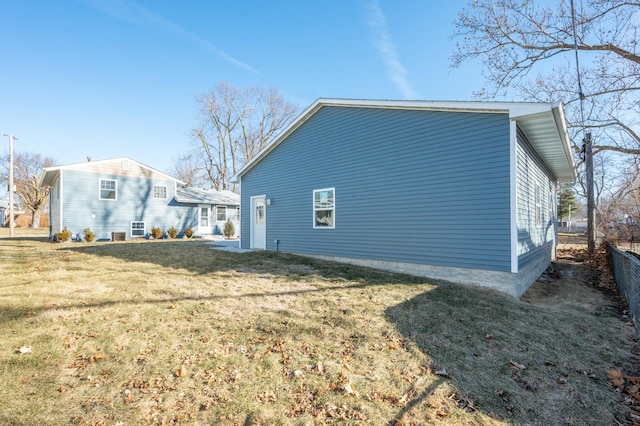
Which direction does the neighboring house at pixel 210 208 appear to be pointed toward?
toward the camera

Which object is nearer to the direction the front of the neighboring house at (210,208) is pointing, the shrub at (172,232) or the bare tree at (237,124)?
the shrub

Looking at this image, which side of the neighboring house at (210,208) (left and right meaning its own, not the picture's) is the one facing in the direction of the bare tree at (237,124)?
back

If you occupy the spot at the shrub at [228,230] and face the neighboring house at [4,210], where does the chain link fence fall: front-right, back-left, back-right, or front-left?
back-left

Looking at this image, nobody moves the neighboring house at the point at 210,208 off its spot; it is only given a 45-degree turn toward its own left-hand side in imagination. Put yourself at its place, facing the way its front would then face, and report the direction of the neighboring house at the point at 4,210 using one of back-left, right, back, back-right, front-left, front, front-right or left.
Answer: back

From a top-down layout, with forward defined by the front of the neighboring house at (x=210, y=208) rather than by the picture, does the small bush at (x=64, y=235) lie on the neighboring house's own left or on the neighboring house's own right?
on the neighboring house's own right

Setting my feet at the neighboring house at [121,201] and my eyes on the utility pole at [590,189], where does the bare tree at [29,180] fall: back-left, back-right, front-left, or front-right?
back-left

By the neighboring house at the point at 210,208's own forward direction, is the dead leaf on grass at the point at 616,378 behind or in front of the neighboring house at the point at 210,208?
in front

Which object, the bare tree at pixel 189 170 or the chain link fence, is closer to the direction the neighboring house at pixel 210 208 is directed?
the chain link fence

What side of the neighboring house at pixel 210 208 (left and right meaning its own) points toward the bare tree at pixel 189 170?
back

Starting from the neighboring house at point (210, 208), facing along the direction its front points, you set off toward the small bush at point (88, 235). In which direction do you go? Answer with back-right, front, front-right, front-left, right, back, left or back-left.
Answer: front-right

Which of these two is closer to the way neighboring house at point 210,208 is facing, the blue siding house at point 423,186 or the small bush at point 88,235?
the blue siding house
